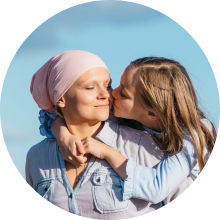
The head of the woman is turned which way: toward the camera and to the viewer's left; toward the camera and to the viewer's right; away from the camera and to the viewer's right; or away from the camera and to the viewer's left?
toward the camera and to the viewer's right

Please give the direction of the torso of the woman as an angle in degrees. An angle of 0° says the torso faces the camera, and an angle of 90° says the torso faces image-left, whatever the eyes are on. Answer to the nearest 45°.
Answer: approximately 0°

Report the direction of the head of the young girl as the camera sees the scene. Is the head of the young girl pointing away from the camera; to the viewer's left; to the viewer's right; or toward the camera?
to the viewer's left

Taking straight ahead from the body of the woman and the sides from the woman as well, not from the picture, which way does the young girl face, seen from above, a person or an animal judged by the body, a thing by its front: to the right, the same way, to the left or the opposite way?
to the right

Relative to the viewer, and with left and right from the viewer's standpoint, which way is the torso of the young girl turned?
facing to the left of the viewer
